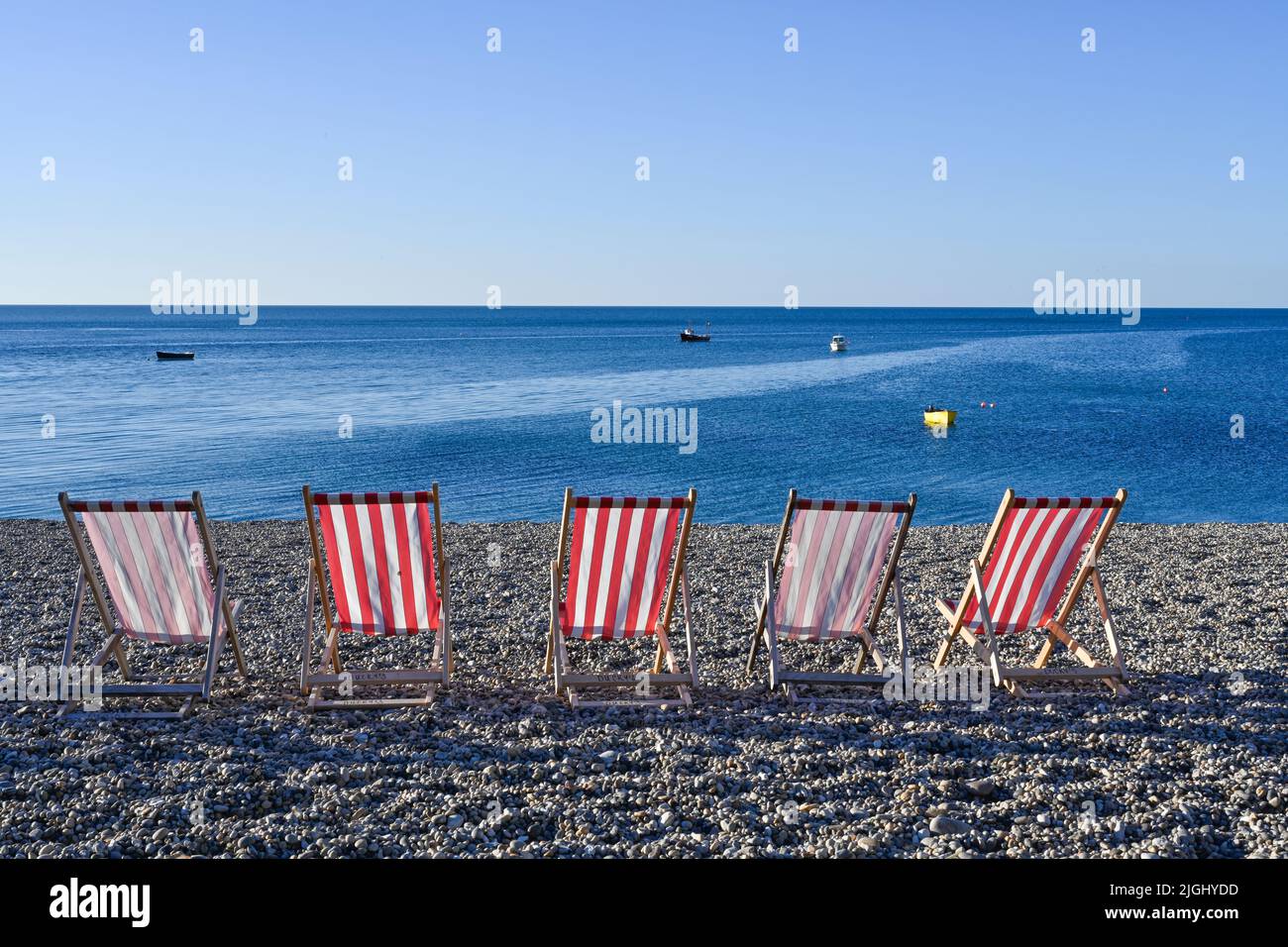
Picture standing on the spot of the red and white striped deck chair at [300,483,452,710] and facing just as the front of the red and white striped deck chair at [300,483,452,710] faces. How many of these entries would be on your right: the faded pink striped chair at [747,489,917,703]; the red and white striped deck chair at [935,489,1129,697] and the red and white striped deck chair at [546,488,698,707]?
3

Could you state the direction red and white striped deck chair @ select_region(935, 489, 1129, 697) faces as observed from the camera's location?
facing away from the viewer and to the left of the viewer

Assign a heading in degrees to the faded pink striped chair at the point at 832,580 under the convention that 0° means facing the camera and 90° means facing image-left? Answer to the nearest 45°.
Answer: approximately 135°

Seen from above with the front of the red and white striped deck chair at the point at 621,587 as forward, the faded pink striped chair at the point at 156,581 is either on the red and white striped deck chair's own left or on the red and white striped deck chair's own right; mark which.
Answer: on the red and white striped deck chair's own left

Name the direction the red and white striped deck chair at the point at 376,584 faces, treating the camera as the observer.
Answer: facing away from the viewer

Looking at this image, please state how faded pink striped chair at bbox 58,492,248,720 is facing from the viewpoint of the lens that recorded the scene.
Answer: facing away from the viewer and to the right of the viewer

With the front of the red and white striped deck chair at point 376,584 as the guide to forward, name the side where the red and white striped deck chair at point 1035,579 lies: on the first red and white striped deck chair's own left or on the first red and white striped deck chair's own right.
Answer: on the first red and white striped deck chair's own right

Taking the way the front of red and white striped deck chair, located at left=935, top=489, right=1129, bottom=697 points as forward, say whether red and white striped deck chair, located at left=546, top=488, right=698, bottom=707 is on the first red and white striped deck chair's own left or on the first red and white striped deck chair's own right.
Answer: on the first red and white striped deck chair's own left

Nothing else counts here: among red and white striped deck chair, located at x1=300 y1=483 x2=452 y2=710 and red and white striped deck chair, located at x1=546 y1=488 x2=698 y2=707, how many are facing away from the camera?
2

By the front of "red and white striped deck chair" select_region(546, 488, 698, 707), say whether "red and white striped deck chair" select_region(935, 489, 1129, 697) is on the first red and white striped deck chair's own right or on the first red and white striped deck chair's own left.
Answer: on the first red and white striped deck chair's own right

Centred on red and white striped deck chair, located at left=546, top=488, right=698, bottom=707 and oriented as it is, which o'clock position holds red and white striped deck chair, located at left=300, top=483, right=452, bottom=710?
red and white striped deck chair, located at left=300, top=483, right=452, bottom=710 is roughly at 9 o'clock from red and white striped deck chair, located at left=546, top=488, right=698, bottom=707.

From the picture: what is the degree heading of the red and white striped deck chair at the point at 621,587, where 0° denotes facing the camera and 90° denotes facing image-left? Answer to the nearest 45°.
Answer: approximately 180°

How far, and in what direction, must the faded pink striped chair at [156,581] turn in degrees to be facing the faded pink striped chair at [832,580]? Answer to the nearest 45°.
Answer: approximately 45° to its right

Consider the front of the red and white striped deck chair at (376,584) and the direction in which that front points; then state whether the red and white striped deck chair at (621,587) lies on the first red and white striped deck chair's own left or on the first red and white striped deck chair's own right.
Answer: on the first red and white striped deck chair's own right
